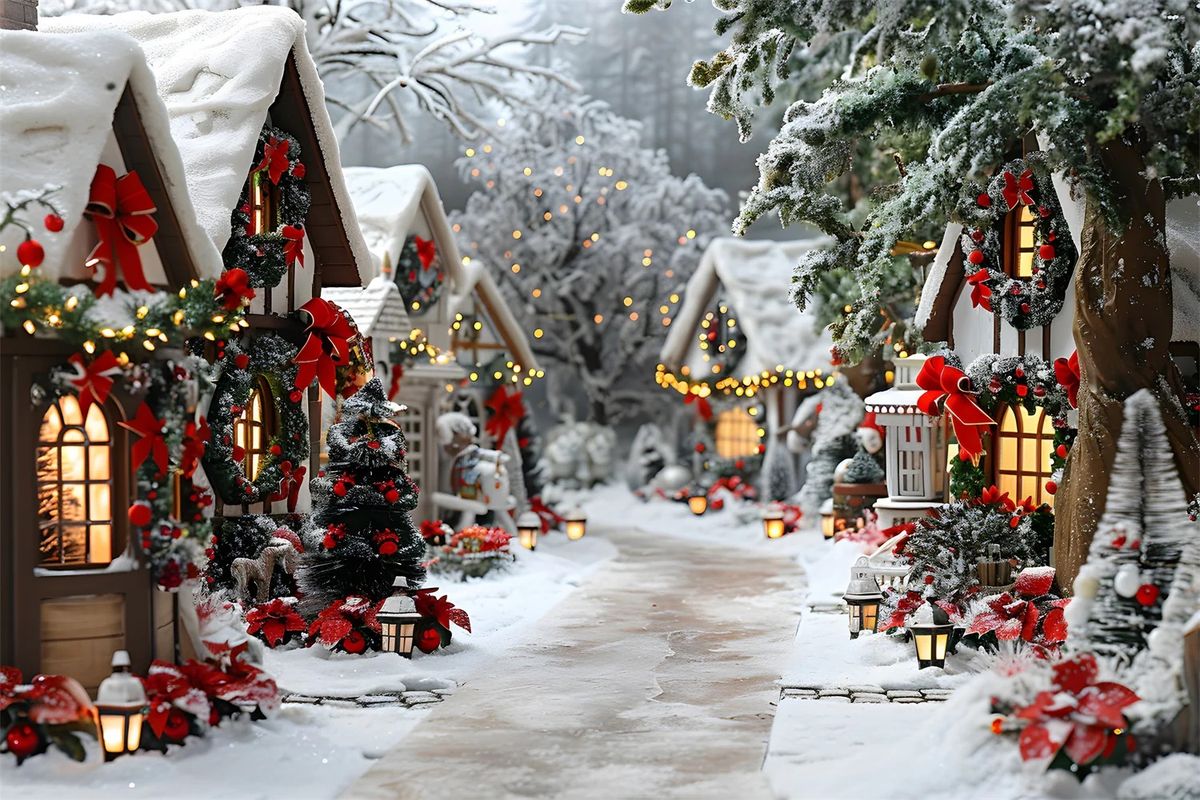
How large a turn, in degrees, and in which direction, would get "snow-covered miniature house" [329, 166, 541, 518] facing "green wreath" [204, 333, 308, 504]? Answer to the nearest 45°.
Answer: approximately 45° to its right

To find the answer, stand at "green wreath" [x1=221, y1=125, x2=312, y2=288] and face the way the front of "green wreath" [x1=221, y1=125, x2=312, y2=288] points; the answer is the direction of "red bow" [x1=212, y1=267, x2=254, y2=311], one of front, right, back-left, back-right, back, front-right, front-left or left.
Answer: front-right

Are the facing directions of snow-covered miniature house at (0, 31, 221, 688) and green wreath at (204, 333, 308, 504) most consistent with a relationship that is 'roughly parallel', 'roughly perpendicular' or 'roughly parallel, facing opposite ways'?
roughly parallel

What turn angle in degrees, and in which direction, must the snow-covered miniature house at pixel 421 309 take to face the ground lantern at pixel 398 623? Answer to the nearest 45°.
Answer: approximately 45° to its right

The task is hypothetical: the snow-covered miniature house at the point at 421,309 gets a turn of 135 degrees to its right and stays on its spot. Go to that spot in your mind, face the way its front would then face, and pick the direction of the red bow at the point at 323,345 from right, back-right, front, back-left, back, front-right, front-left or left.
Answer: left

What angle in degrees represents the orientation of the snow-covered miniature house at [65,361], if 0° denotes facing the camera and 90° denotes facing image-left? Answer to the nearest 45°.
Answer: approximately 315°

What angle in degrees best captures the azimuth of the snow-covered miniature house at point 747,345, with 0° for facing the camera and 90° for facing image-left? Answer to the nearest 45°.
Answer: approximately 45°

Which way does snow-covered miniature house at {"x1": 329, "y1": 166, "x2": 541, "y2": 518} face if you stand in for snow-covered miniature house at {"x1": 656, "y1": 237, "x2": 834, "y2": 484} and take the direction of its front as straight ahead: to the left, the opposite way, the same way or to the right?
to the left

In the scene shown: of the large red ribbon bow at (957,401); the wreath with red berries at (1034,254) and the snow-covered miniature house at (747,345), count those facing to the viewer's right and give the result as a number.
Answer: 0

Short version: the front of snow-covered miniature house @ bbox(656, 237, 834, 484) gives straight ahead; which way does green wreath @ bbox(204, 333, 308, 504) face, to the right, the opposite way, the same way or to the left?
to the left

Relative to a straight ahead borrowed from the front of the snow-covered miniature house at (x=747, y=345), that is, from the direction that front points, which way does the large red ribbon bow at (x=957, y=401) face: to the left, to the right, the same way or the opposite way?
the same way

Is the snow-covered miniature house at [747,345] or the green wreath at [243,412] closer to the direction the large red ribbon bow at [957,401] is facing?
the green wreath

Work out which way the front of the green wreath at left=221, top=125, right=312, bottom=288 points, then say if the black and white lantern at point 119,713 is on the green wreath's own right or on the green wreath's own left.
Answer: on the green wreath's own right

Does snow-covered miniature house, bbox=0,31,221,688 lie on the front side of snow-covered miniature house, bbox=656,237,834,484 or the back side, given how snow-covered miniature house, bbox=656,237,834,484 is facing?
on the front side

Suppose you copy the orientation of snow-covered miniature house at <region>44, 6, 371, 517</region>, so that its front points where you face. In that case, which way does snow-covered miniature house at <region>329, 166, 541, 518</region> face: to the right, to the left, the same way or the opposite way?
the same way

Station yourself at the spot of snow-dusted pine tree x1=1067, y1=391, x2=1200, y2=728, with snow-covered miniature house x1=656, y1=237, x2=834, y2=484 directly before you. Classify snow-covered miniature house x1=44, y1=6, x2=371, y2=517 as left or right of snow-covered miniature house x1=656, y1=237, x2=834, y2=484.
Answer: left
